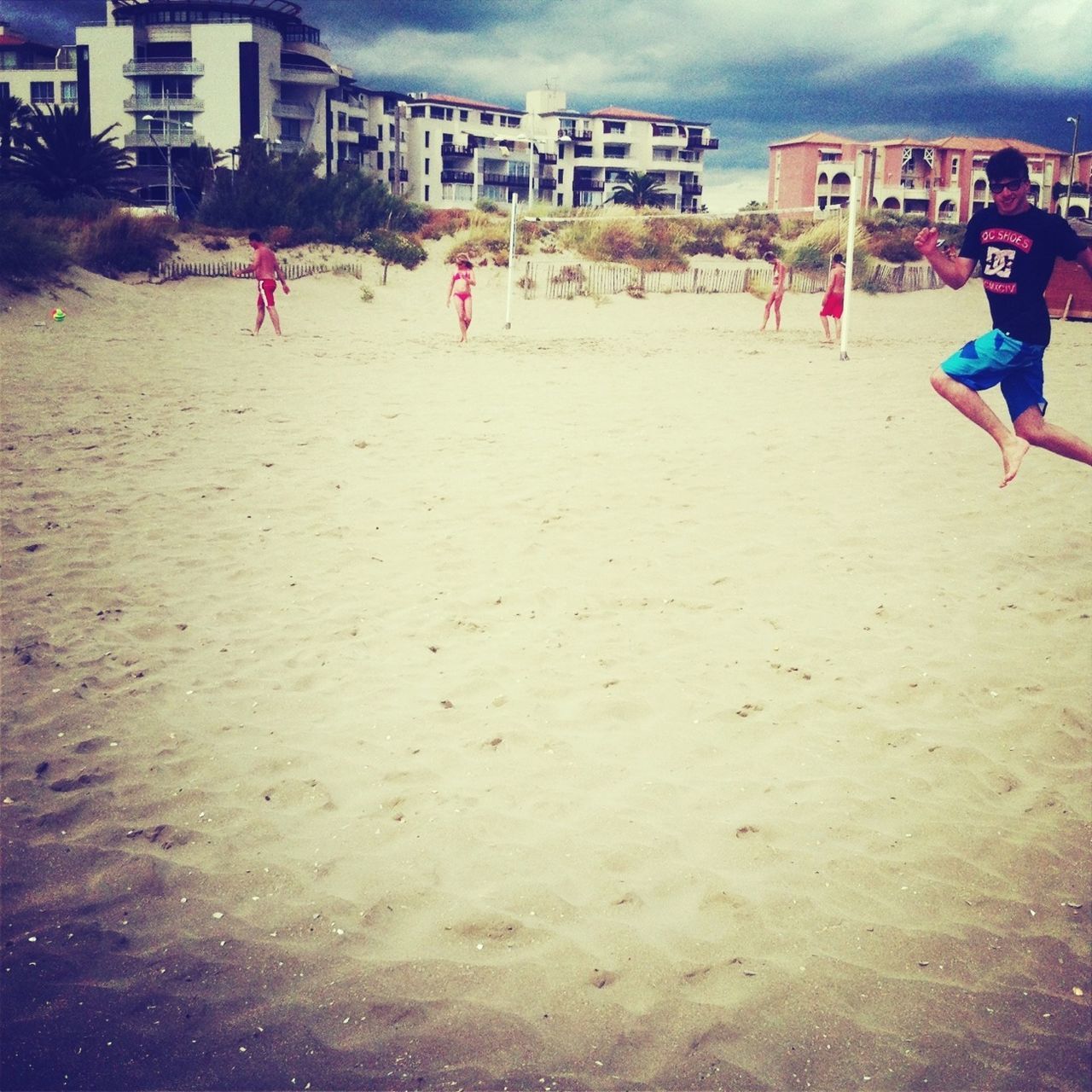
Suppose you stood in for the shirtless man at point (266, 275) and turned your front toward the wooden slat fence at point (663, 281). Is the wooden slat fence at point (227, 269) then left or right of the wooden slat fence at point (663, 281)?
left

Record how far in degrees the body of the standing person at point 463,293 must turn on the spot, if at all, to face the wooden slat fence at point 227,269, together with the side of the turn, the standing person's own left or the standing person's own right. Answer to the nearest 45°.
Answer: approximately 135° to the standing person's own right

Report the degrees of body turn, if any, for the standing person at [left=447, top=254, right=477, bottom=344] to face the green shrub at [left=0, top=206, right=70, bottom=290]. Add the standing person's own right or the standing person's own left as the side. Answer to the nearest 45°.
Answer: approximately 90° to the standing person's own right

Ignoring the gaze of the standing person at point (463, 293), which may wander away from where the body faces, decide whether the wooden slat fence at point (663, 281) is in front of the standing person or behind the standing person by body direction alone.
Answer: behind

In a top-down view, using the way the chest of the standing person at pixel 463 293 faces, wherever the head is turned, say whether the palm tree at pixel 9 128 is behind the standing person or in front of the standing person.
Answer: behind

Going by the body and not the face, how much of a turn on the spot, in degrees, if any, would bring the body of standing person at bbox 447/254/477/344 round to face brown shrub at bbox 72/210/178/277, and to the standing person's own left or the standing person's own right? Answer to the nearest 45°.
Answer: approximately 135° to the standing person's own right

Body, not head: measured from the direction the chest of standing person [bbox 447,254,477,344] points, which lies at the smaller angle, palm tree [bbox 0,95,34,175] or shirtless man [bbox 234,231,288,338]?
the shirtless man

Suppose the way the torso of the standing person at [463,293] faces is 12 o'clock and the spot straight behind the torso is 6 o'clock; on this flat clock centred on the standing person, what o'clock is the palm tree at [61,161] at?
The palm tree is roughly at 5 o'clock from the standing person.

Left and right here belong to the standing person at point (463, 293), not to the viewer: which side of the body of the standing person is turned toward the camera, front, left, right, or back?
front
